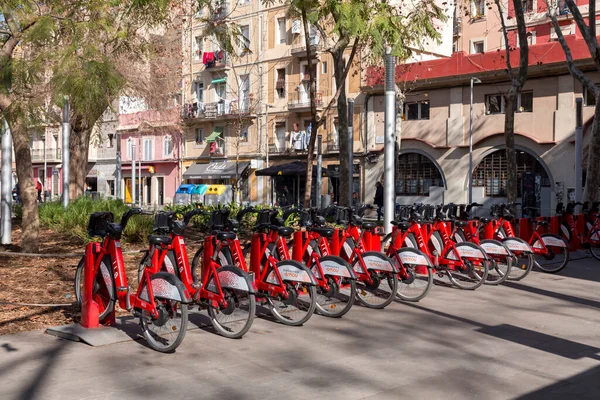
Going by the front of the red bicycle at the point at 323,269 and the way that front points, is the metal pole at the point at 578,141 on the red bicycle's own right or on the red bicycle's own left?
on the red bicycle's own right

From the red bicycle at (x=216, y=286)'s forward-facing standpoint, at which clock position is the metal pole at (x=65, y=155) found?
The metal pole is roughly at 1 o'clock from the red bicycle.

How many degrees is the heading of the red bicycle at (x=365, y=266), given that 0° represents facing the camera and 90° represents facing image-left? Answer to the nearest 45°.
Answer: approximately 135°

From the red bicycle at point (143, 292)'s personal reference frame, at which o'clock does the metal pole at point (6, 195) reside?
The metal pole is roughly at 1 o'clock from the red bicycle.

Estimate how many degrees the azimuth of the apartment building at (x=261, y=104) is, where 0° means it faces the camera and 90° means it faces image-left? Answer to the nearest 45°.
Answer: approximately 0°

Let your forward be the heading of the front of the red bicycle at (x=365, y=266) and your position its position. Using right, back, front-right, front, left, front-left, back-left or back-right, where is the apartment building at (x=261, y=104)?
front-right

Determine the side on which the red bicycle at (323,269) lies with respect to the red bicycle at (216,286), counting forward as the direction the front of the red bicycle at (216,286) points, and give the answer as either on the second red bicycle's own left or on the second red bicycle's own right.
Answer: on the second red bicycle's own right

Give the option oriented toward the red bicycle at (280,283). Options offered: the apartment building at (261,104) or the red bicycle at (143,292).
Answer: the apartment building

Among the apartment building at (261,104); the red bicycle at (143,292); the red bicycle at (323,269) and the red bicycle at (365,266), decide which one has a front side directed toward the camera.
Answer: the apartment building

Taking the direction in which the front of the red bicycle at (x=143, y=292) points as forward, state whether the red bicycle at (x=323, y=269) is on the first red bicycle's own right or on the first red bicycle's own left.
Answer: on the first red bicycle's own right

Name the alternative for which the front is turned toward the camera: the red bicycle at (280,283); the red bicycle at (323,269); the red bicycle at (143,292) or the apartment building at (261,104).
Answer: the apartment building

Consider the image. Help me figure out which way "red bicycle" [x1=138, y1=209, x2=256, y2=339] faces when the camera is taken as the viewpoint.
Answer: facing away from the viewer and to the left of the viewer

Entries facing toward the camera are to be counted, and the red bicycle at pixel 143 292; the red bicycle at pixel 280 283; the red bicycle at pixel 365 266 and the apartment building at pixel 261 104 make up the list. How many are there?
1

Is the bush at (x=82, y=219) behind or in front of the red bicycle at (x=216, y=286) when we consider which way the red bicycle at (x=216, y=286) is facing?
in front
